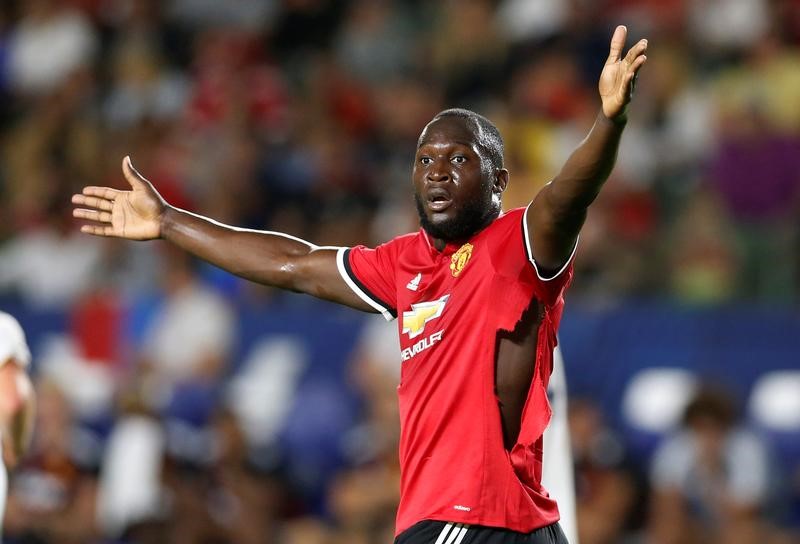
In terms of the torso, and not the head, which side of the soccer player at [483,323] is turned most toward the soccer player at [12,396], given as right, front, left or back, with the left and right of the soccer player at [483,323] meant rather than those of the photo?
right

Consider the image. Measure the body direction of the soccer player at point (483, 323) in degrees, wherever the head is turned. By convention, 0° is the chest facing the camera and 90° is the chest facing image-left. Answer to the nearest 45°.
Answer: approximately 45°
